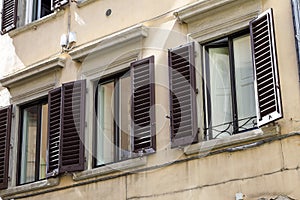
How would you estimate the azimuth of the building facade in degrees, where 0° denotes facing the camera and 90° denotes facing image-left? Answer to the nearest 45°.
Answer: approximately 45°
